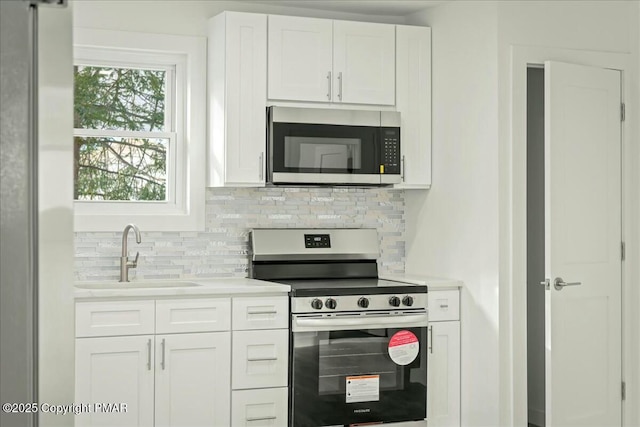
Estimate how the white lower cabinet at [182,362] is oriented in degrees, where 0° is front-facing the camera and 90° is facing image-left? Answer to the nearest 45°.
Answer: approximately 0°

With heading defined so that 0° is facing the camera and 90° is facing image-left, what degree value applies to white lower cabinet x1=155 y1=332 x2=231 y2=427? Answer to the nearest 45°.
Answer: approximately 0°

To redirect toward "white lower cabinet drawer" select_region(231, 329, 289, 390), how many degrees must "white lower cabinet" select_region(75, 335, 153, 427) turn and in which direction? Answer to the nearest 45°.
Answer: approximately 90° to its left
